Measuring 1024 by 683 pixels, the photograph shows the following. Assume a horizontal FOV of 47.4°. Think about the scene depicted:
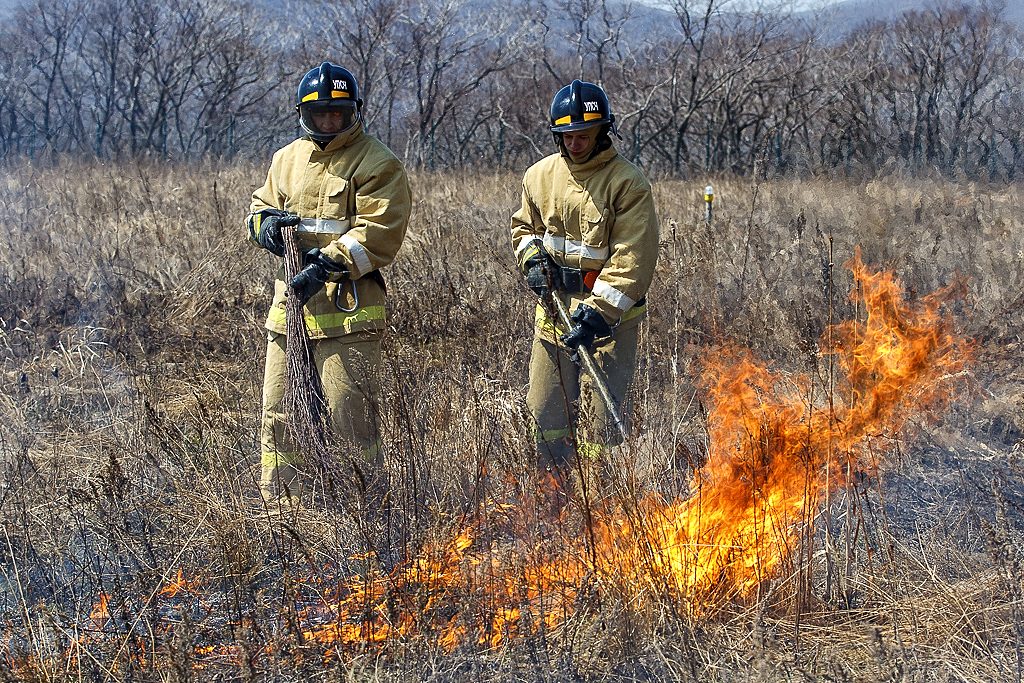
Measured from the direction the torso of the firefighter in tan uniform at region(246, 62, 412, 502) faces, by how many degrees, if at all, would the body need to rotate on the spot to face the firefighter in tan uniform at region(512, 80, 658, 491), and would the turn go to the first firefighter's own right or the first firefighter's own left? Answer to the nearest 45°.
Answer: approximately 135° to the first firefighter's own left

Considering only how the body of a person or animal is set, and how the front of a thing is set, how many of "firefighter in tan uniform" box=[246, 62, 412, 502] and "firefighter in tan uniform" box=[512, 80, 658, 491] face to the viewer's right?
0

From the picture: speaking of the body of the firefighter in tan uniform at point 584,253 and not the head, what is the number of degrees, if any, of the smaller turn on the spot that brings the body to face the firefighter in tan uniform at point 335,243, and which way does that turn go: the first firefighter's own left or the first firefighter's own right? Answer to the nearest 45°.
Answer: approximately 45° to the first firefighter's own right

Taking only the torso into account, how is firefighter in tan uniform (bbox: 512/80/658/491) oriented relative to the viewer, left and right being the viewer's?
facing the viewer and to the left of the viewer
